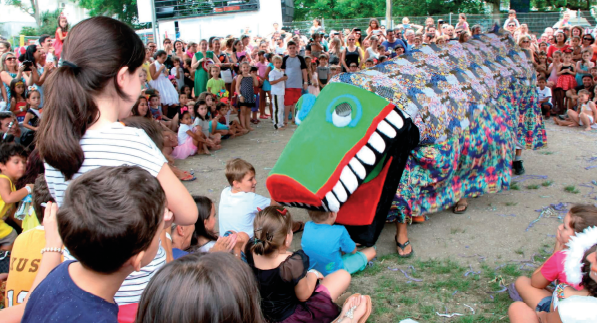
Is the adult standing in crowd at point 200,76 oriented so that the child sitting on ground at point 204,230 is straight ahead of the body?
yes

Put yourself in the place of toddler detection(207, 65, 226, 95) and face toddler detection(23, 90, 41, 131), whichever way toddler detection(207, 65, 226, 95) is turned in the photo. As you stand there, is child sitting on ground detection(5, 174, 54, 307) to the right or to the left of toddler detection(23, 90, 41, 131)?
left

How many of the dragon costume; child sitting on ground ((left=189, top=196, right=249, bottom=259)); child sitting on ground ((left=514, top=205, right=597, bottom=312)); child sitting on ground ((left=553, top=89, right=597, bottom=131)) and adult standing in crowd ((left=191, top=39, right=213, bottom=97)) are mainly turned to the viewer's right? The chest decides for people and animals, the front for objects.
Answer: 1

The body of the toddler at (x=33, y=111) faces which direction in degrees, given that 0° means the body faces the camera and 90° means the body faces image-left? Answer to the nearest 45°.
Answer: approximately 315°

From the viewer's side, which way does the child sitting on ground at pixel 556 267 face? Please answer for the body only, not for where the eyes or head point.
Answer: to the viewer's left

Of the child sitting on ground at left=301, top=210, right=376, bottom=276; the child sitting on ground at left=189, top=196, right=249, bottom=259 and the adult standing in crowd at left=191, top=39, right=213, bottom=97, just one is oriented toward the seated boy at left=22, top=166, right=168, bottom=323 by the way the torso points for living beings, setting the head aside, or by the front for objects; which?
the adult standing in crowd

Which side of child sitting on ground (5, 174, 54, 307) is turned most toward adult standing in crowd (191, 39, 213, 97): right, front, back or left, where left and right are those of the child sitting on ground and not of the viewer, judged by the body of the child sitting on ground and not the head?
front

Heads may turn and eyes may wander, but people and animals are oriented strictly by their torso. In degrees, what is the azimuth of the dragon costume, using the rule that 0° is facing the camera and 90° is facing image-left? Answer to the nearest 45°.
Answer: approximately 45°

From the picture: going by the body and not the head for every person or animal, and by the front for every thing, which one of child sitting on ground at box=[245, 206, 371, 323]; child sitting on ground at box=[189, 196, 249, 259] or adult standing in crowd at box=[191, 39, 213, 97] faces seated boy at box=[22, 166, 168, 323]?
the adult standing in crowd

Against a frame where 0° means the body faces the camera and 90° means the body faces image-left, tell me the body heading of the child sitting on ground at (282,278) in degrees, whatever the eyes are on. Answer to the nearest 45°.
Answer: approximately 225°

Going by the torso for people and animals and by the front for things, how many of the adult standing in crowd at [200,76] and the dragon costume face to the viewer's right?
0

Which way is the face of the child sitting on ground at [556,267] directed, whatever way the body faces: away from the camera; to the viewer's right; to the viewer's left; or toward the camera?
to the viewer's left

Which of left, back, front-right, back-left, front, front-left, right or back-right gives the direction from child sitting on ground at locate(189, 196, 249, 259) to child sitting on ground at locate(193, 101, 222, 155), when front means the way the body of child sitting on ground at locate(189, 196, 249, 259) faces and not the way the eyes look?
left

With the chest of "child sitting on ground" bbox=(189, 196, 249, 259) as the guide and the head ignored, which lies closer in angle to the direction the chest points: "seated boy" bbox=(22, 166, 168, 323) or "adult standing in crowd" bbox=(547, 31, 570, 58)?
the adult standing in crowd

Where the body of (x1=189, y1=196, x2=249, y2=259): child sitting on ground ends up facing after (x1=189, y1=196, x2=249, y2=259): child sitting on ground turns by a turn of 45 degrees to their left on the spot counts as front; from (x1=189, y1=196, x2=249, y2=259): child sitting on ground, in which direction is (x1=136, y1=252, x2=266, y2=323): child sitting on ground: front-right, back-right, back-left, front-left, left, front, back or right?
back-right

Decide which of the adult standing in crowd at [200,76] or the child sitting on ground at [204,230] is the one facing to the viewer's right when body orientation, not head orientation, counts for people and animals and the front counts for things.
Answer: the child sitting on ground

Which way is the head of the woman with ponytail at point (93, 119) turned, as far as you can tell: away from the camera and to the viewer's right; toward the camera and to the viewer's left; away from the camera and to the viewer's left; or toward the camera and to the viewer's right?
away from the camera and to the viewer's right
